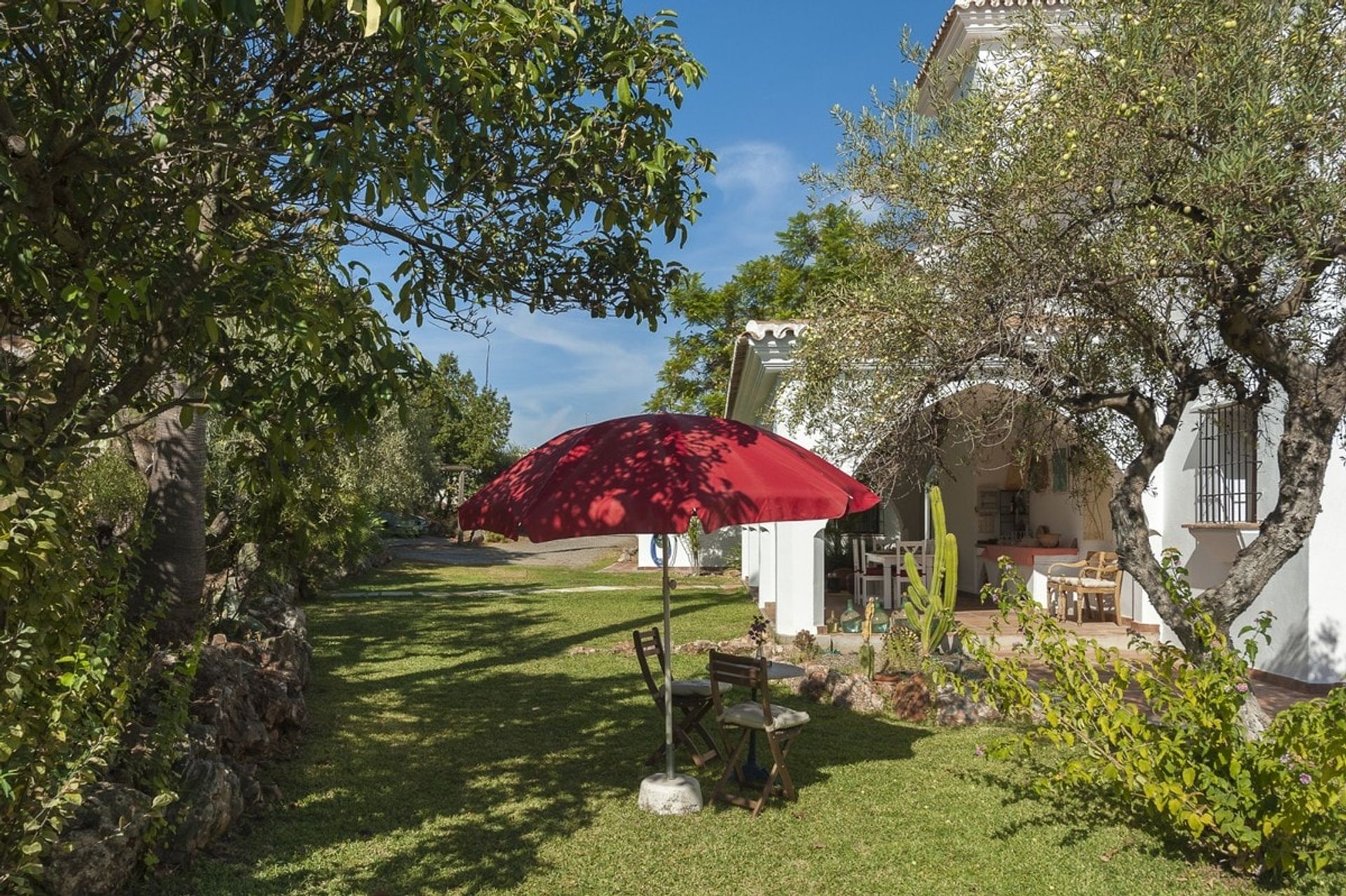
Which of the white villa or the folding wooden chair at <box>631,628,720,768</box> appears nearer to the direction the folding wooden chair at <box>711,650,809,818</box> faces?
the white villa
